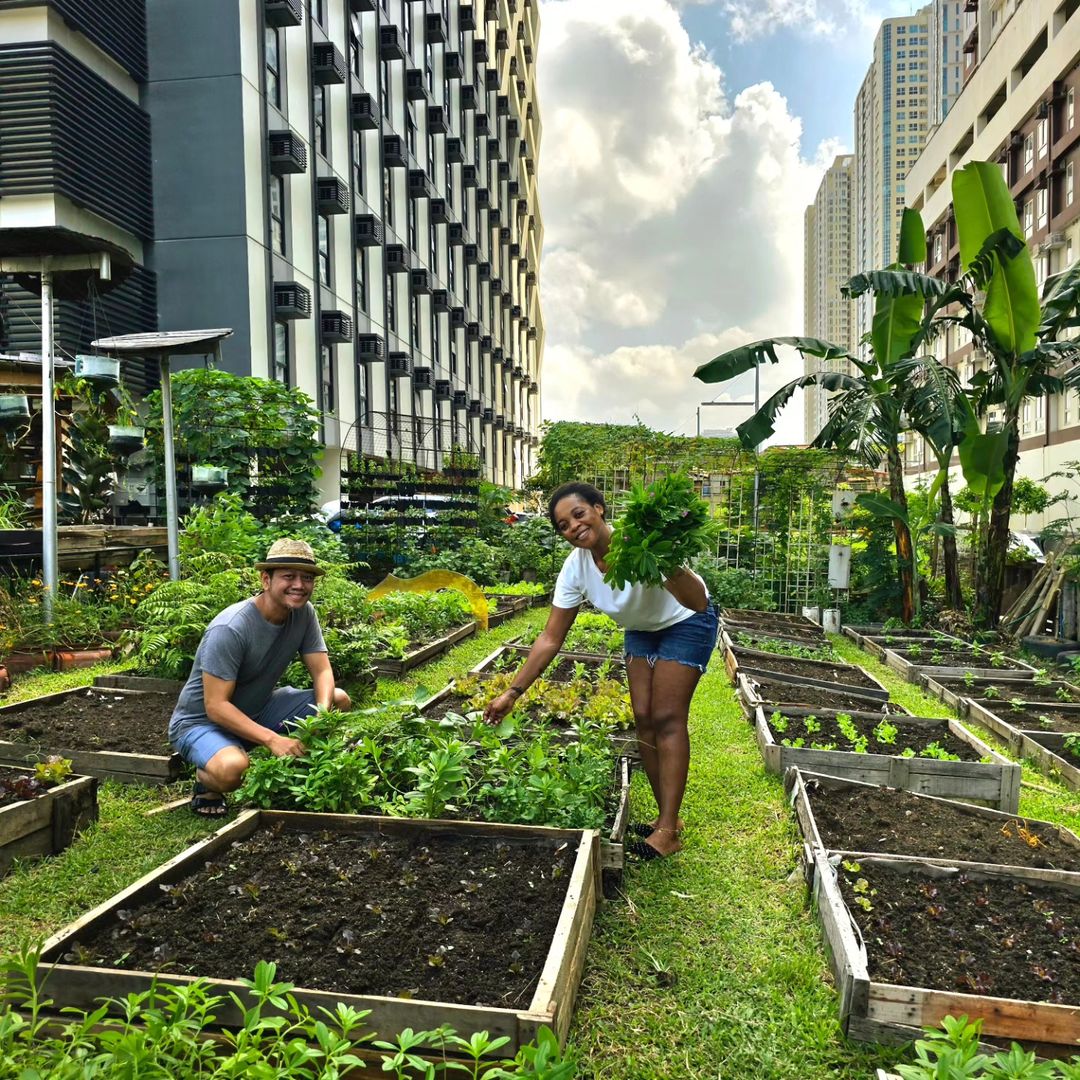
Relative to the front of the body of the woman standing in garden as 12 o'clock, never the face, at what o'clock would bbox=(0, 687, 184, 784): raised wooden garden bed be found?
The raised wooden garden bed is roughly at 2 o'clock from the woman standing in garden.

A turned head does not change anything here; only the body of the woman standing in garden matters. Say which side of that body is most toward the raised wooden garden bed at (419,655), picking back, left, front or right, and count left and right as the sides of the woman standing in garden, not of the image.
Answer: right

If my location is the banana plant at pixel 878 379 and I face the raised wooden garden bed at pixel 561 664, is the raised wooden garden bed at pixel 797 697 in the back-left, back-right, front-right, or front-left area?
front-left

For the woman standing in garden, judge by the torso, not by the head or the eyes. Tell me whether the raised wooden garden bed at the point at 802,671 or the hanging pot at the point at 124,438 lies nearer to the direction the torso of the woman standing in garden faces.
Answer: the hanging pot

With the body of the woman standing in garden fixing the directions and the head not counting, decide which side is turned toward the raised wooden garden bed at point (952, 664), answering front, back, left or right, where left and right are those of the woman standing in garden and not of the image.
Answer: back

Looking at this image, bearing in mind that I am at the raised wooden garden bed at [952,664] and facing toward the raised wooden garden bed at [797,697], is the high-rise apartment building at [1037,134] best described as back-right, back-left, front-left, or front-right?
back-right

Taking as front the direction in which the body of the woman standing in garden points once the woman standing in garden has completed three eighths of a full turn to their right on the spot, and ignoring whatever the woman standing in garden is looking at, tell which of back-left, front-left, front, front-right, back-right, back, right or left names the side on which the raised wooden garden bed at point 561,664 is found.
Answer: front

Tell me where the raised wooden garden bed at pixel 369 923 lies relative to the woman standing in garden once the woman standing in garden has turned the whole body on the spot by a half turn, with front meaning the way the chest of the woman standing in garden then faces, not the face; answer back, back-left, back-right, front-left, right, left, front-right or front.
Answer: back

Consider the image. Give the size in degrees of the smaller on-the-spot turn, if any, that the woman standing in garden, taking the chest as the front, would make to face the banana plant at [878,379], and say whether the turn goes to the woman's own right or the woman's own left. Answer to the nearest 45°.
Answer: approximately 180°

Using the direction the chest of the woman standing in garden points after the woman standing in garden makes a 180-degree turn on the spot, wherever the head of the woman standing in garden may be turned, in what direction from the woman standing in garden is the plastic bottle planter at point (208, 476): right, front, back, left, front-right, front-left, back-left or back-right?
left

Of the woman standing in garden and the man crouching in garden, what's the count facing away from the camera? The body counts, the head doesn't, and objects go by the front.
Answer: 0

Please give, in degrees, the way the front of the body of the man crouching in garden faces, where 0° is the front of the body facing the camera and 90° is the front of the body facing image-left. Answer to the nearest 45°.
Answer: approximately 315°

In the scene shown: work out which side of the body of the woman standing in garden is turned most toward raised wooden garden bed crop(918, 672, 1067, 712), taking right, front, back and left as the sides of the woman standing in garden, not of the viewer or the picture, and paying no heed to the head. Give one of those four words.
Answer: back

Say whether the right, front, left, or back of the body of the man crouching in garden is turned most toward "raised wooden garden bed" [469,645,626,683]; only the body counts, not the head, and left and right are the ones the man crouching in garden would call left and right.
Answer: left
